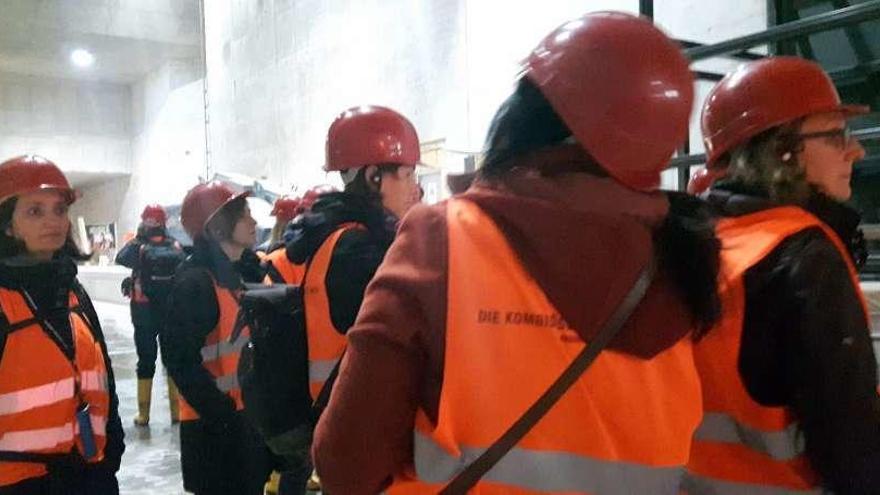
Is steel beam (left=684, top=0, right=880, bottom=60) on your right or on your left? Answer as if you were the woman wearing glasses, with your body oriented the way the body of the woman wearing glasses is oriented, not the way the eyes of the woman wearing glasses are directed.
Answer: on your left

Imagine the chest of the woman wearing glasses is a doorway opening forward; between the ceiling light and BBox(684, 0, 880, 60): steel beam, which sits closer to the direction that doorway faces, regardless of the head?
the steel beam

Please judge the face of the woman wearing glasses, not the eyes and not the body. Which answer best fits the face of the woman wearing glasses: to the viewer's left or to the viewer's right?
to the viewer's right

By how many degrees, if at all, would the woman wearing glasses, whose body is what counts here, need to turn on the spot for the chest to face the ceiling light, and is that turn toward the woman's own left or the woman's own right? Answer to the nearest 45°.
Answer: approximately 135° to the woman's own left

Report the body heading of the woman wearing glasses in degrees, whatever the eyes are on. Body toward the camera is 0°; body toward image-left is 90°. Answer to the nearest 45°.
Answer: approximately 270°

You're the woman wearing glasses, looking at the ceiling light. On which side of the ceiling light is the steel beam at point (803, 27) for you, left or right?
right
